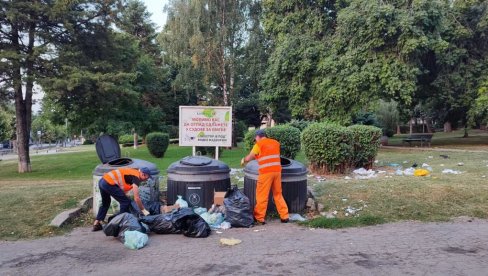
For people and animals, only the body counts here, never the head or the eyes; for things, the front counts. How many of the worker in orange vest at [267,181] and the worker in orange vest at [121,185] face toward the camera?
0

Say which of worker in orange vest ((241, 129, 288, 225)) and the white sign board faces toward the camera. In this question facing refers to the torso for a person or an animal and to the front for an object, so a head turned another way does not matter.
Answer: the white sign board

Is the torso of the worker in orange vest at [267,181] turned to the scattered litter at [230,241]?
no

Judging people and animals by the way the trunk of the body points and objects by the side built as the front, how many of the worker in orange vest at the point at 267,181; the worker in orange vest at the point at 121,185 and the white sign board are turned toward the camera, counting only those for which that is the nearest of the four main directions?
1

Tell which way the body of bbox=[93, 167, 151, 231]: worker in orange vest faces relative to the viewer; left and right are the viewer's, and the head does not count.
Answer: facing to the right of the viewer

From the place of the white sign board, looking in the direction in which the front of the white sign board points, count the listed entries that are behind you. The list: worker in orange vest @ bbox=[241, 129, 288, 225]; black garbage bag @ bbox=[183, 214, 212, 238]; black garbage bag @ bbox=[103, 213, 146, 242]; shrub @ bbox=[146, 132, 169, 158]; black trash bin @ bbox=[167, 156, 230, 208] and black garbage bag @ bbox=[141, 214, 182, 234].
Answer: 1

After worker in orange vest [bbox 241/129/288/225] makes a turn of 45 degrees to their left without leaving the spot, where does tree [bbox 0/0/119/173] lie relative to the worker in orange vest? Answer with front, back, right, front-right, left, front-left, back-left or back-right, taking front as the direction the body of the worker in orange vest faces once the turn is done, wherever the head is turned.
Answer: front-right

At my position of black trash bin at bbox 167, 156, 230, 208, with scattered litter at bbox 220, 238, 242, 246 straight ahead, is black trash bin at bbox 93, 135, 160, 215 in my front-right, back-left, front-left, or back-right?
back-right

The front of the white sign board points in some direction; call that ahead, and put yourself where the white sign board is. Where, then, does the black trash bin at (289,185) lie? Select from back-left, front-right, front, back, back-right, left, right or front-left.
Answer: front-left

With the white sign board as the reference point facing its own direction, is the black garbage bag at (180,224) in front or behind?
in front

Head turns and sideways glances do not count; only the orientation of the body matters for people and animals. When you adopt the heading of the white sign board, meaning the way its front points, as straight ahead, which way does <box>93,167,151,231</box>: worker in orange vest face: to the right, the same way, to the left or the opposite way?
to the left

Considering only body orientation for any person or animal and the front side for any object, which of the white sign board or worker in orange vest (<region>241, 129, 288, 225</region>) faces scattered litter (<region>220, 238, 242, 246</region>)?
the white sign board

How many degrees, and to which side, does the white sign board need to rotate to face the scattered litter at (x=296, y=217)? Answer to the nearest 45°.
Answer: approximately 45° to its left

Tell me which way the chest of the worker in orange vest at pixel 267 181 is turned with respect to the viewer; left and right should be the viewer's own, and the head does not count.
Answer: facing away from the viewer and to the left of the viewer

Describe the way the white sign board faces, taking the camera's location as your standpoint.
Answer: facing the viewer

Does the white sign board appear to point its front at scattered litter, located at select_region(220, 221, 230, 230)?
yes
